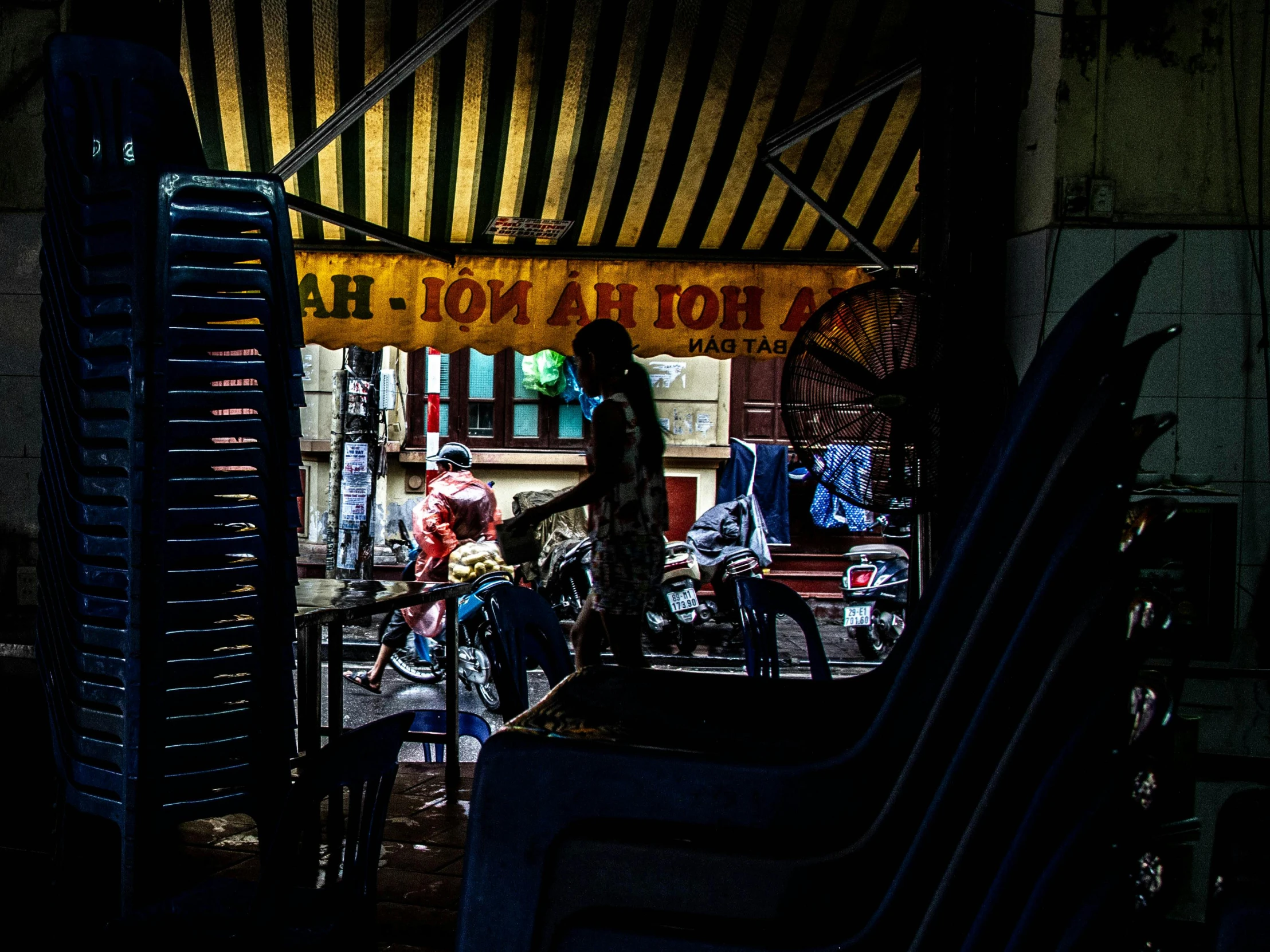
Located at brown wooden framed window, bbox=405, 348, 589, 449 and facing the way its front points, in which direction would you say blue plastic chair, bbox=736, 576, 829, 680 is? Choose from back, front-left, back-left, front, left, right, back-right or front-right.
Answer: front

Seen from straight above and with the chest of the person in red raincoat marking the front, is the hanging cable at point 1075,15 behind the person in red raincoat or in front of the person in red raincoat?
behind

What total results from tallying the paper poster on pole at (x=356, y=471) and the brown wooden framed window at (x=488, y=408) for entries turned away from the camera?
0

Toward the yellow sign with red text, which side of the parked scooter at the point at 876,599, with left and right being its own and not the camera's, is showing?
back

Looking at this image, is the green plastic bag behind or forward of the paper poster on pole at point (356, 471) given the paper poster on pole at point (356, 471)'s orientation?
behind

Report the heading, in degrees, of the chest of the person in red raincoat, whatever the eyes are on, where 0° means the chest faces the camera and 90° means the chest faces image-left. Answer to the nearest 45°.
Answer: approximately 135°

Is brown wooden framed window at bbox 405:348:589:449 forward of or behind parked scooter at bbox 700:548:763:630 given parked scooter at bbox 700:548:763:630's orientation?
forward

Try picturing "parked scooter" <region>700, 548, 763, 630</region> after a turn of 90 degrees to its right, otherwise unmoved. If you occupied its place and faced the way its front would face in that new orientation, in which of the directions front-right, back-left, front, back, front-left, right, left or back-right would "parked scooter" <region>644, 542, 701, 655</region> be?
back

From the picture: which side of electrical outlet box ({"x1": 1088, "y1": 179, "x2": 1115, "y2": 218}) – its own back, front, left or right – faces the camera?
front

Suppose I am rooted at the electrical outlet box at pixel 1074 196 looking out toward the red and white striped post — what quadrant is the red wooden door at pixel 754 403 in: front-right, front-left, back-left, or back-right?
front-right

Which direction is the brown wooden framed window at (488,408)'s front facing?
toward the camera

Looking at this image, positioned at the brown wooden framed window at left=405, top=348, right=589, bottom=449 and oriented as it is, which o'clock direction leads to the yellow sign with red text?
The yellow sign with red text is roughly at 12 o'clock from the brown wooden framed window.

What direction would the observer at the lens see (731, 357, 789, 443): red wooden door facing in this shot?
facing the viewer
